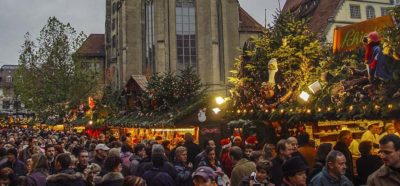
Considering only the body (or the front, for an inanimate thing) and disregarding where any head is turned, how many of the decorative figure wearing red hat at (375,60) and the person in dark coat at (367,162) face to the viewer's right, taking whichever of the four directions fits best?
0

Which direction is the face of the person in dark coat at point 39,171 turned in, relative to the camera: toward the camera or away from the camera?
away from the camera
